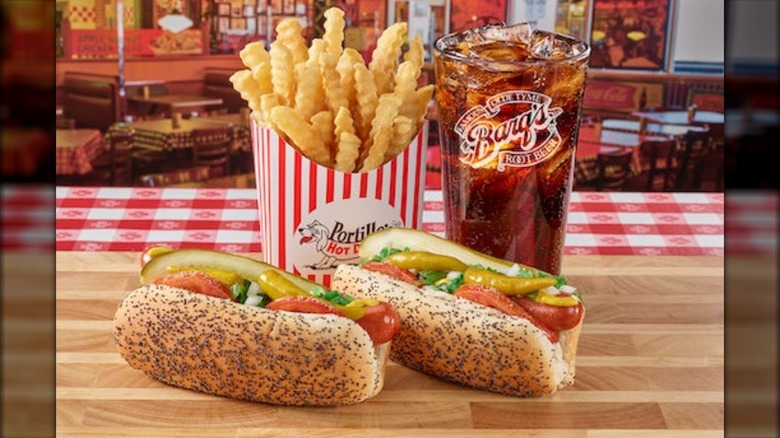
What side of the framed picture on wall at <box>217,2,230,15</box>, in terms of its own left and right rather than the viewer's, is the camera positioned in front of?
front

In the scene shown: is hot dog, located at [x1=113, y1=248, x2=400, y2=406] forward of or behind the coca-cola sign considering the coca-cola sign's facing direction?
forward

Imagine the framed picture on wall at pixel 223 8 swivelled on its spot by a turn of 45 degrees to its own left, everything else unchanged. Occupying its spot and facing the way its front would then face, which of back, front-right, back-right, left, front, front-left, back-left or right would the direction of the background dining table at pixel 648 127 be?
front-left

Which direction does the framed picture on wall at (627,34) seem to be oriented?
toward the camera

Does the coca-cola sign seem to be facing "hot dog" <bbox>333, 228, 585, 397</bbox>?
yes

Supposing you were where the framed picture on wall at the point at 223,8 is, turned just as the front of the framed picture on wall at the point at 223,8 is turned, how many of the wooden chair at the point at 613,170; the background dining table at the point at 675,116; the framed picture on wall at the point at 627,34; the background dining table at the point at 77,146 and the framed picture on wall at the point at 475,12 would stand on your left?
4

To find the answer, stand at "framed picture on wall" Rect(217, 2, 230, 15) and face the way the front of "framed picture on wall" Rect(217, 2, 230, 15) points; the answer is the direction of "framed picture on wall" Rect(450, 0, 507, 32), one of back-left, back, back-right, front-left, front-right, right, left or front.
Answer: left

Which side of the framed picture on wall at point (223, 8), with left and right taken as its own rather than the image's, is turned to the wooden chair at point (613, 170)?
left

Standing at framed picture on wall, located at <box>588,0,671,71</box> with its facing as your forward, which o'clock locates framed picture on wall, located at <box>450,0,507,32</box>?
framed picture on wall, located at <box>450,0,507,32</box> is roughly at 2 o'clock from framed picture on wall, located at <box>588,0,671,71</box>.

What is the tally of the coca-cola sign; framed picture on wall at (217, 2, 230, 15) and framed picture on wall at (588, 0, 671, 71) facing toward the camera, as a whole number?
3

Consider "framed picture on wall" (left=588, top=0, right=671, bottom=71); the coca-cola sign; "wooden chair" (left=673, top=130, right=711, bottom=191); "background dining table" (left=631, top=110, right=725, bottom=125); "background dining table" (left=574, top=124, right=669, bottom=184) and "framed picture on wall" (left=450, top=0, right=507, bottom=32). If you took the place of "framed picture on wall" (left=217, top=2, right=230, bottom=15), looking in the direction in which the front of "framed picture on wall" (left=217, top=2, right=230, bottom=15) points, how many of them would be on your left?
6

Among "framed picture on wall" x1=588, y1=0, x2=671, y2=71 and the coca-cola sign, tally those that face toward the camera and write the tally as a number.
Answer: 2
